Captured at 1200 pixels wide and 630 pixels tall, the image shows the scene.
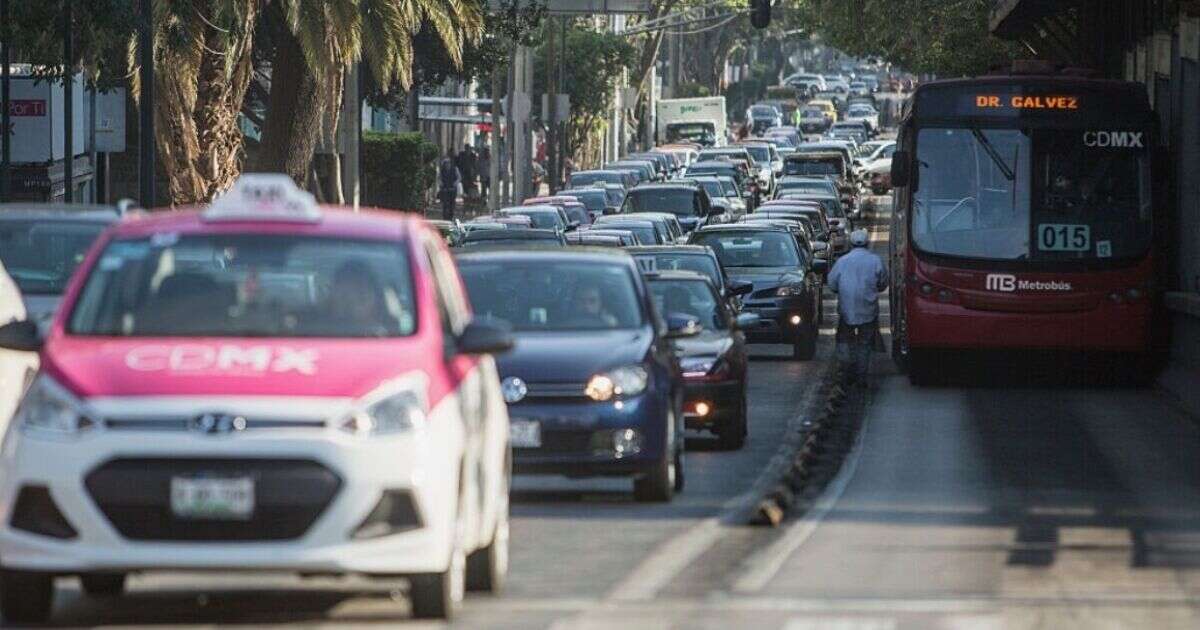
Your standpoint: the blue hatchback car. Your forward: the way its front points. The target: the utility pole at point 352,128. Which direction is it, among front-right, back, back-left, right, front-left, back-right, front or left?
back

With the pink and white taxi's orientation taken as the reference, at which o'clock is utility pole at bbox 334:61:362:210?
The utility pole is roughly at 6 o'clock from the pink and white taxi.

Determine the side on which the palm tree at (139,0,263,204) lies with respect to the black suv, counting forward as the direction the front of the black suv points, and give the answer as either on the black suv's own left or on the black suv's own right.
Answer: on the black suv's own right

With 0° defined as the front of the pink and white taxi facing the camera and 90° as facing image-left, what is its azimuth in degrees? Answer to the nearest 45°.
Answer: approximately 0°

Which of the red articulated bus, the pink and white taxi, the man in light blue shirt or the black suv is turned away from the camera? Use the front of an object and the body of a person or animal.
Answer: the man in light blue shirt

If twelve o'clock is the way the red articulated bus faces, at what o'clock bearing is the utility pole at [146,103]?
The utility pole is roughly at 3 o'clock from the red articulated bus.

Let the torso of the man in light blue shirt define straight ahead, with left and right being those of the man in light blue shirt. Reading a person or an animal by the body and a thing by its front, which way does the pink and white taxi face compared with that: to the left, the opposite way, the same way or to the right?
the opposite way

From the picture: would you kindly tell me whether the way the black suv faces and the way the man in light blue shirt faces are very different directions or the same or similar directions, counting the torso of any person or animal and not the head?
very different directions

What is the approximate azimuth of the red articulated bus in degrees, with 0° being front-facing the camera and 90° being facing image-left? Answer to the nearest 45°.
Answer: approximately 0°
